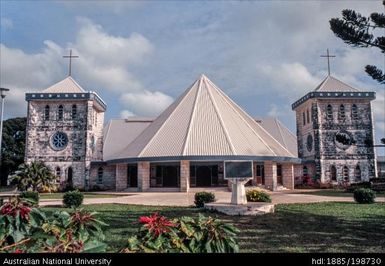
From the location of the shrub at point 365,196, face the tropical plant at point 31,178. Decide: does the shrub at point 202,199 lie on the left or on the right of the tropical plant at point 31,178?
left

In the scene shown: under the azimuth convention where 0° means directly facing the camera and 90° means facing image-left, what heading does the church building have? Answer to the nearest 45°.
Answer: approximately 0°

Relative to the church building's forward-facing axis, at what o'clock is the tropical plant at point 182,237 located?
The tropical plant is roughly at 12 o'clock from the church building.

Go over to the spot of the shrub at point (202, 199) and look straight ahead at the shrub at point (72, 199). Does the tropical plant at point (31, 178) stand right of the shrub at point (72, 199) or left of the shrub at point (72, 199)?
right

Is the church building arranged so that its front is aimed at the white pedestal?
yes

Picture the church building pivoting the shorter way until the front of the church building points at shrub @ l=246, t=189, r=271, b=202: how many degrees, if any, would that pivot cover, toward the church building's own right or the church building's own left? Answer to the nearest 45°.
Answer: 0° — it already faces it

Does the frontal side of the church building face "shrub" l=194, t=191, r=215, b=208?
yes

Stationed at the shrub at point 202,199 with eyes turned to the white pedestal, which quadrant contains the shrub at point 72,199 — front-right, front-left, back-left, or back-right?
back-right

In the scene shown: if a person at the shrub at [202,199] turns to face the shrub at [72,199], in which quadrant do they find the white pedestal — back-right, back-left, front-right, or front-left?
back-left
